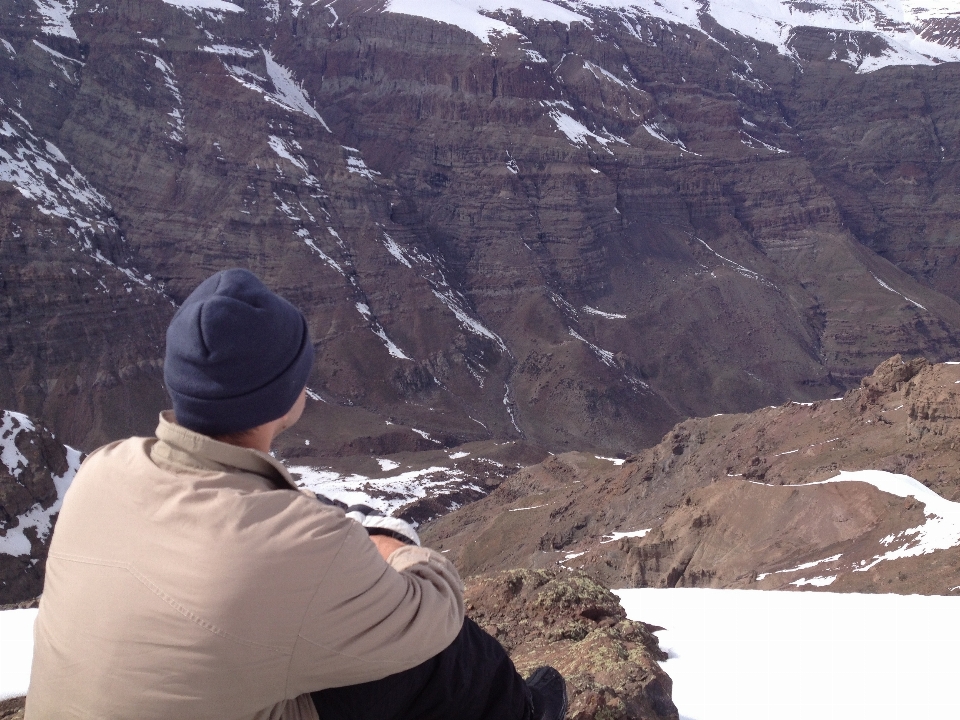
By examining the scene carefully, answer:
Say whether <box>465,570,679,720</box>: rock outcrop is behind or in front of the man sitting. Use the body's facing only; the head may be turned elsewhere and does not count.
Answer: in front

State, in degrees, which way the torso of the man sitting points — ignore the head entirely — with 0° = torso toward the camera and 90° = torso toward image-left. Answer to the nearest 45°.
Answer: approximately 225°

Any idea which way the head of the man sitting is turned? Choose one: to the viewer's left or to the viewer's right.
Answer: to the viewer's right

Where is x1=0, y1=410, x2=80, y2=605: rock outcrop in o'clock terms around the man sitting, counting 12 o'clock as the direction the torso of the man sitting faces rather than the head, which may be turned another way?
The rock outcrop is roughly at 10 o'clock from the man sitting.
